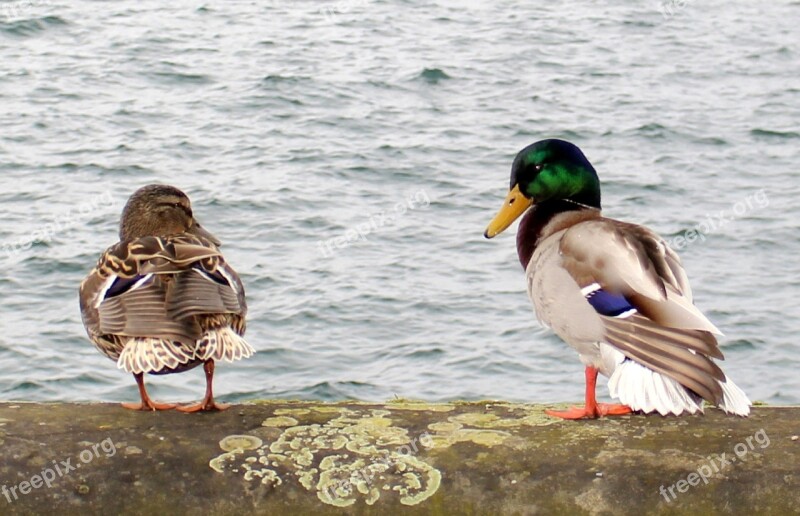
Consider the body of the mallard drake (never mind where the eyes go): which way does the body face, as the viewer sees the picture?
to the viewer's left

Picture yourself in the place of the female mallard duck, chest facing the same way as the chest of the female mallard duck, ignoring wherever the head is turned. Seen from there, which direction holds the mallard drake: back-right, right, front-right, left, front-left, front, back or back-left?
right

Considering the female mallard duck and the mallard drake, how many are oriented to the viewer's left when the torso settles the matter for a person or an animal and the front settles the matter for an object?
1

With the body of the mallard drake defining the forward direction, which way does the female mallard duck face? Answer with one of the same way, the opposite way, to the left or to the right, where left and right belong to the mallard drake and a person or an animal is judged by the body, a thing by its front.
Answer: to the right

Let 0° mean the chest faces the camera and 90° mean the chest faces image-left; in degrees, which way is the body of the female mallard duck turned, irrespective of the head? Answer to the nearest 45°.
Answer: approximately 180°

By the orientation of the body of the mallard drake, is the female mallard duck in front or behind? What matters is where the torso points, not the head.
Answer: in front
